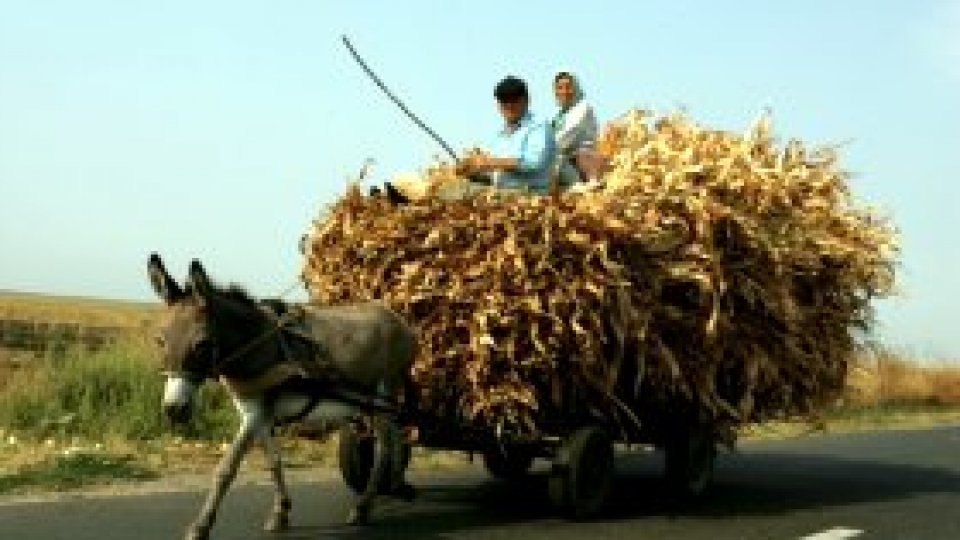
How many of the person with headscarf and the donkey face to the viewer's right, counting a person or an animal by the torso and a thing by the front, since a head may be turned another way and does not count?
0

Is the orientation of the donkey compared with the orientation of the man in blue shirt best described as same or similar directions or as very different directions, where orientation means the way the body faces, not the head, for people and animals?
same or similar directions

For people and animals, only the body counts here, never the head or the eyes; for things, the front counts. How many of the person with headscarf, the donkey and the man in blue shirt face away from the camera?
0

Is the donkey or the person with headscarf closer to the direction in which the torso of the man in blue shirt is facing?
the donkey

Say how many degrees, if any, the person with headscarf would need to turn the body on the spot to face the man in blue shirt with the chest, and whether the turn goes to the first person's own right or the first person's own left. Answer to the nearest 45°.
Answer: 0° — they already face them

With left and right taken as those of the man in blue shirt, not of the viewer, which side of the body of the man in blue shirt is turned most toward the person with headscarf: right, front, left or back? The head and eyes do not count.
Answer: back

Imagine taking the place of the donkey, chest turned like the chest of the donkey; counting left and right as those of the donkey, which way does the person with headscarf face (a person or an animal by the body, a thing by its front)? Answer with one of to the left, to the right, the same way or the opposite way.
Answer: the same way

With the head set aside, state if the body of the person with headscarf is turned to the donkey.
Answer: yes

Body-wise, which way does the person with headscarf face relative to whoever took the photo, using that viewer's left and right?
facing the viewer and to the left of the viewer

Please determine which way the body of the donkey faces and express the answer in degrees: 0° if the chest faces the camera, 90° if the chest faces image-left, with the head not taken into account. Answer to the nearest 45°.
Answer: approximately 45°

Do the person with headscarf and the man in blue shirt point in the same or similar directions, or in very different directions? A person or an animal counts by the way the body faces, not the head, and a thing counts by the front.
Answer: same or similar directions

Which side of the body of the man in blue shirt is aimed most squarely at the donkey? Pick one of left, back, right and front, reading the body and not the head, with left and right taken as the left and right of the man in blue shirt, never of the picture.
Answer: front
